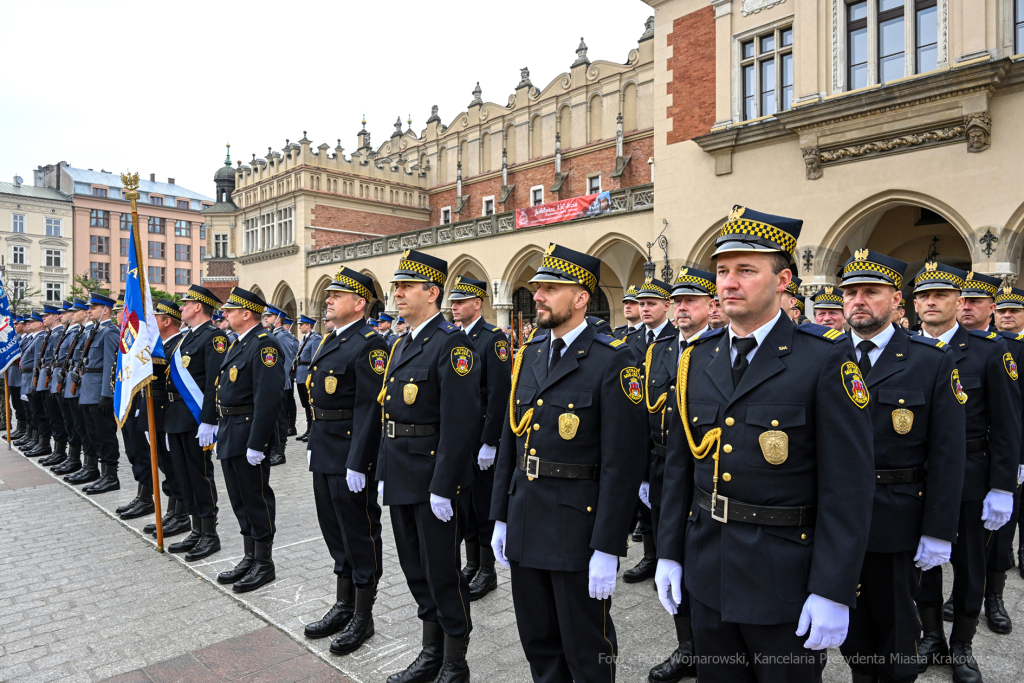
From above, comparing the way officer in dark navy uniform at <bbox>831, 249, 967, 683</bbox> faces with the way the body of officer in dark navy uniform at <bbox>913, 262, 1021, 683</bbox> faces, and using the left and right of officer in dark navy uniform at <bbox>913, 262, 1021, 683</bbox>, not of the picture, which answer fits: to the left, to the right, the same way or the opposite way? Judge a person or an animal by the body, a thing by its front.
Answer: the same way

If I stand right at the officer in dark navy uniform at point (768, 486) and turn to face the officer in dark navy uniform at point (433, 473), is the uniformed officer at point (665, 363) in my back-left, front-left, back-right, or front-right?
front-right

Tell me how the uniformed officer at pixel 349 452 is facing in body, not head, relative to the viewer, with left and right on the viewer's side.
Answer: facing the viewer and to the left of the viewer

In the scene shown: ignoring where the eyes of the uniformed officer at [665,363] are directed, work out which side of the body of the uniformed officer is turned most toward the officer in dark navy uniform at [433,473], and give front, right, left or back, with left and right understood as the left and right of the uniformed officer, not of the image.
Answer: front

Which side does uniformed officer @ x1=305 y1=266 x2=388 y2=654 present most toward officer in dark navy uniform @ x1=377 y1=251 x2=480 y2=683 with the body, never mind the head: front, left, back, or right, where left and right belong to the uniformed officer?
left

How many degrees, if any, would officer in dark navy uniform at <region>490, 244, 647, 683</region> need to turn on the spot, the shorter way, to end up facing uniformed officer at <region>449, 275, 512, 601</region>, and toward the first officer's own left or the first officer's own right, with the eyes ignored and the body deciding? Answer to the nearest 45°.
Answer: approximately 135° to the first officer's own right

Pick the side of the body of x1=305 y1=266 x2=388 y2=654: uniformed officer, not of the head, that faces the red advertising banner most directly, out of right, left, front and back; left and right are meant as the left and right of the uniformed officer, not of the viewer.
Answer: back

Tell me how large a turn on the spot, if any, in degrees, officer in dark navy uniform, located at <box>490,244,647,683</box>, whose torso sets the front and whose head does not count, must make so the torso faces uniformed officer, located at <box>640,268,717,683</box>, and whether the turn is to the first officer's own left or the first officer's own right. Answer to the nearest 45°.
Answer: approximately 135° to the first officer's own right

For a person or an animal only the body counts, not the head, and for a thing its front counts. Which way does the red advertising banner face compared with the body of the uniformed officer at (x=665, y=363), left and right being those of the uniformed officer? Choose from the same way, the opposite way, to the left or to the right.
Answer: the same way

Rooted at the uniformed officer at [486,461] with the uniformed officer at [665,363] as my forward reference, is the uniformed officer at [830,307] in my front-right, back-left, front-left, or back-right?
front-left

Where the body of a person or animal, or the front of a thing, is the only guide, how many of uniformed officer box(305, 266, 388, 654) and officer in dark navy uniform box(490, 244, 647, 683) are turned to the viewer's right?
0

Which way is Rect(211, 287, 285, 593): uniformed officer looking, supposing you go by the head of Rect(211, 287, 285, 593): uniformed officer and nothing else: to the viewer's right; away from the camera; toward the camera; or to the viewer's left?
to the viewer's left

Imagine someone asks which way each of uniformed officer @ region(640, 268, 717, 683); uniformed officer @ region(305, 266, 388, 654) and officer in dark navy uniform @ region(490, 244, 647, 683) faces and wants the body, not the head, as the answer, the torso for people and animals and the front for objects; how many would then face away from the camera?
0

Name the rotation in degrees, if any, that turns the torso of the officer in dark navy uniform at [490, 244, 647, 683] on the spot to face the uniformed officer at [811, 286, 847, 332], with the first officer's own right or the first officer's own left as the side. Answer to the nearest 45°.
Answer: approximately 180°

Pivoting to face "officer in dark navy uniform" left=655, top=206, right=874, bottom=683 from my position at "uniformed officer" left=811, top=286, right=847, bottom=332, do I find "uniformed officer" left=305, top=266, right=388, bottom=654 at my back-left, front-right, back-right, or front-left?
front-right

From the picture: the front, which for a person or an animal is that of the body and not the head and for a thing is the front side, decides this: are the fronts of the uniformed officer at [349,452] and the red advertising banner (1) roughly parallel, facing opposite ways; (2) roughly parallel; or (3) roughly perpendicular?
roughly parallel

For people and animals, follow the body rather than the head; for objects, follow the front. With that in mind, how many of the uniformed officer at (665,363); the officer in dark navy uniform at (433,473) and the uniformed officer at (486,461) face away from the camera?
0
